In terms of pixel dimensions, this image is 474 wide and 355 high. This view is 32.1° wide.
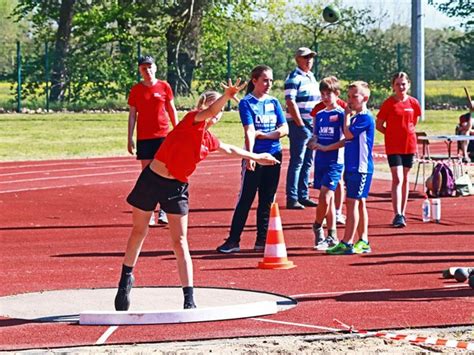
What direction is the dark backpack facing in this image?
toward the camera

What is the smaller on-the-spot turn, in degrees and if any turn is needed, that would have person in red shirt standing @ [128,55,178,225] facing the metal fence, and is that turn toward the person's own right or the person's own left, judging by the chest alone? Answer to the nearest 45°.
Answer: approximately 180°

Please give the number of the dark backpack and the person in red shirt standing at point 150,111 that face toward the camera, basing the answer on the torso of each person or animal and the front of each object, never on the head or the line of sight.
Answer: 2

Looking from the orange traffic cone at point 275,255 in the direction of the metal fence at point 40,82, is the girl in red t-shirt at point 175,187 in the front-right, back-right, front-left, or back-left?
back-left

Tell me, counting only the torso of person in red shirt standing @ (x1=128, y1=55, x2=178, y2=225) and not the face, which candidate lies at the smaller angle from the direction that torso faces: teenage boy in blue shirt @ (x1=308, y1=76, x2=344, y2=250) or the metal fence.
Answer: the teenage boy in blue shirt

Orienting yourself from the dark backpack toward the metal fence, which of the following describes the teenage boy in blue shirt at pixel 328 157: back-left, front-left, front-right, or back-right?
back-left

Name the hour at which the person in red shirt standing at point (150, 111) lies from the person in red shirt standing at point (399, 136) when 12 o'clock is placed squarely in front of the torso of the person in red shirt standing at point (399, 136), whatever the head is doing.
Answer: the person in red shirt standing at point (150, 111) is roughly at 2 o'clock from the person in red shirt standing at point (399, 136).

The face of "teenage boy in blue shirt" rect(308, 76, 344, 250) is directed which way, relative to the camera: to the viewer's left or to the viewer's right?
to the viewer's left

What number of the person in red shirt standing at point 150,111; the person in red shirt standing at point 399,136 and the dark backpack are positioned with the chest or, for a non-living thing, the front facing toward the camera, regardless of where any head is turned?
3

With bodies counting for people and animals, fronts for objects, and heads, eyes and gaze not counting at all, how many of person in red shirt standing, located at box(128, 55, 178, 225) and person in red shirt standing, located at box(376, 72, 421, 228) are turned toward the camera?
2

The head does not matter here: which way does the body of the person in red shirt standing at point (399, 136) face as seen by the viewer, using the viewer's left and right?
facing the viewer
